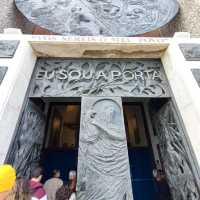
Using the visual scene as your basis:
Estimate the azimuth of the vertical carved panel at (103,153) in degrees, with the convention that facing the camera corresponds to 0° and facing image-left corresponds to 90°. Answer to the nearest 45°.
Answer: approximately 0°

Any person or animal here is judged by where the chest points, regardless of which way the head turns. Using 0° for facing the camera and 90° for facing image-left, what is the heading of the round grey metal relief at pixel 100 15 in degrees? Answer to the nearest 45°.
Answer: approximately 0°

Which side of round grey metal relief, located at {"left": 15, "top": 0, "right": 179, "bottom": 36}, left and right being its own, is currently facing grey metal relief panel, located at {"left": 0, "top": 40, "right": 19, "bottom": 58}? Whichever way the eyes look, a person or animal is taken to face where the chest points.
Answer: right

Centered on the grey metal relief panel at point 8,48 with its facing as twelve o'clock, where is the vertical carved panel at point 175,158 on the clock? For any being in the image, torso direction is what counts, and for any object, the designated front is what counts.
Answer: The vertical carved panel is roughly at 10 o'clock from the grey metal relief panel.
